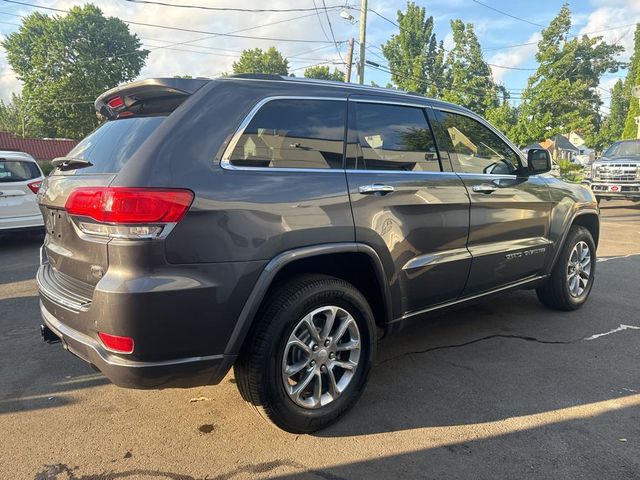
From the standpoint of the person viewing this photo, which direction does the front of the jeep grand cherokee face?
facing away from the viewer and to the right of the viewer

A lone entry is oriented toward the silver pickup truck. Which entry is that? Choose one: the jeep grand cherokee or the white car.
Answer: the jeep grand cherokee

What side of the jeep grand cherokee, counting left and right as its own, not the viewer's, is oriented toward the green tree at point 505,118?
front

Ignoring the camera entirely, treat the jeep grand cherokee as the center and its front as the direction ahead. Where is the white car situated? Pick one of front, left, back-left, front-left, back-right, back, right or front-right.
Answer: left

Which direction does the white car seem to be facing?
away from the camera

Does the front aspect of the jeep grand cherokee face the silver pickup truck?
yes

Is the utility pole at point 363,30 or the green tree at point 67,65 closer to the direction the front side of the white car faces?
the green tree

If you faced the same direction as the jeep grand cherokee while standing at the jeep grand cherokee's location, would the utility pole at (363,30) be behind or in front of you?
in front

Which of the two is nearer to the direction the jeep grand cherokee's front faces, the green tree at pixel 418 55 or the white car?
the green tree

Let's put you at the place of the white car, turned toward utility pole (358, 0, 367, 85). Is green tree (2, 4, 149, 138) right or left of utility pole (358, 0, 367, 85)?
left

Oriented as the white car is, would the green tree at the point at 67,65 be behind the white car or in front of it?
in front

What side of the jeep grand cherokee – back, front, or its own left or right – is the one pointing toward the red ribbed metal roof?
left

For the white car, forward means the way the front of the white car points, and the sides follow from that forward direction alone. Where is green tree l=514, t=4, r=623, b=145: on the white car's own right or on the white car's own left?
on the white car's own right

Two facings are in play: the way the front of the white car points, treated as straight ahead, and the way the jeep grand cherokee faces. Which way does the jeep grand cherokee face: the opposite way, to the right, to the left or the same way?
to the right

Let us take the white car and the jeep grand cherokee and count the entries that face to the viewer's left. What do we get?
0

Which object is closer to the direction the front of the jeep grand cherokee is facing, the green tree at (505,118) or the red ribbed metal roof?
the green tree

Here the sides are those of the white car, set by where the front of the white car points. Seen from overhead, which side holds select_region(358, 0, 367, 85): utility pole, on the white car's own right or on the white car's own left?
on the white car's own right
